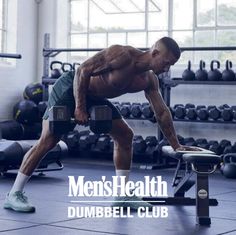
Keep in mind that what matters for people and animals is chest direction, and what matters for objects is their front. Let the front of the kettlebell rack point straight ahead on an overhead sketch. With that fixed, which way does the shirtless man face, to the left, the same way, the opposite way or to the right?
to the left

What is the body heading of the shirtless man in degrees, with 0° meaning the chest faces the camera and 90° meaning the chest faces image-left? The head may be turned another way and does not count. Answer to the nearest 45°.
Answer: approximately 270°

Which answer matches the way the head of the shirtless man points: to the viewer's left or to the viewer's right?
to the viewer's right

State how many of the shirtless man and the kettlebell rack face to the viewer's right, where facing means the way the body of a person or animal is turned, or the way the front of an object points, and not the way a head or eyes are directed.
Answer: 1

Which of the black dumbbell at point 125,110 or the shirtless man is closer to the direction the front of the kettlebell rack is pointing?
the shirtless man

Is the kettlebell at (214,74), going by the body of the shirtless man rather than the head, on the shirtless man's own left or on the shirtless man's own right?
on the shirtless man's own left

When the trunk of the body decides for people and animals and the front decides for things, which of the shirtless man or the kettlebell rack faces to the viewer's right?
the shirtless man

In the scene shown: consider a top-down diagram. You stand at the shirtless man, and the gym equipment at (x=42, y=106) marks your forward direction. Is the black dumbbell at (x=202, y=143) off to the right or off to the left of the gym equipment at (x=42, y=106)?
right

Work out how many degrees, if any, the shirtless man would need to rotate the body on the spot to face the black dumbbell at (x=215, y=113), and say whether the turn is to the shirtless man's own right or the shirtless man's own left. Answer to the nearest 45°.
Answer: approximately 45° to the shirtless man's own left

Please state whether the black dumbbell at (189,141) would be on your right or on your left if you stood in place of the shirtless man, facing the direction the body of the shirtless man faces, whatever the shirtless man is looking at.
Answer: on your left
